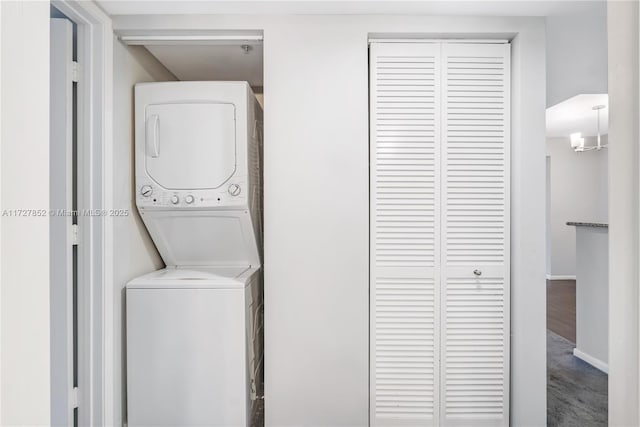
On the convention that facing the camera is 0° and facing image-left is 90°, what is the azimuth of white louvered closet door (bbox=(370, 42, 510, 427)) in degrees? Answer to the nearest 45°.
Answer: approximately 0°

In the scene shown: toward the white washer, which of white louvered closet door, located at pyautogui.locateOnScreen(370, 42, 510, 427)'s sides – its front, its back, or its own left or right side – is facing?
right

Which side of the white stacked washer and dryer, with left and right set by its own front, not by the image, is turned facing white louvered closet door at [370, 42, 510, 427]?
left

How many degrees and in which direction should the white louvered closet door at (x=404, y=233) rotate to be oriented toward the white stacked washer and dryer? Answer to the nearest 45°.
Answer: approximately 90° to its right

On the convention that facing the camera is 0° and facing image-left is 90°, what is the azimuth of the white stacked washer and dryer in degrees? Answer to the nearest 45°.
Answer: approximately 0°

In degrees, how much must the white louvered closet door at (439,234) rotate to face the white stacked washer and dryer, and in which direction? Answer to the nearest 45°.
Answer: approximately 90° to its right
